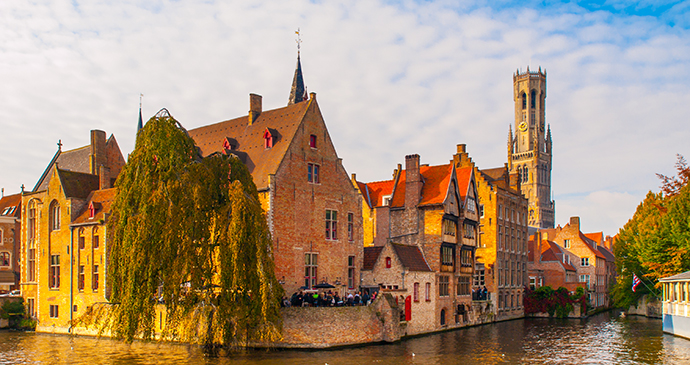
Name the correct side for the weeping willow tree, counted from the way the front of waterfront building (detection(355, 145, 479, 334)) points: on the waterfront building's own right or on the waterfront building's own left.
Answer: on the waterfront building's own right

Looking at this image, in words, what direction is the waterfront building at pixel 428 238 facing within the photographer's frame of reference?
facing the viewer and to the right of the viewer

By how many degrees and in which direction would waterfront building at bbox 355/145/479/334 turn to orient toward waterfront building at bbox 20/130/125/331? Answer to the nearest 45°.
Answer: approximately 135° to its right

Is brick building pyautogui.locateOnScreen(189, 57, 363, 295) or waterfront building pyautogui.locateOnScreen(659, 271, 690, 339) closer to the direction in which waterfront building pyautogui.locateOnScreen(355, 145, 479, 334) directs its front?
the waterfront building

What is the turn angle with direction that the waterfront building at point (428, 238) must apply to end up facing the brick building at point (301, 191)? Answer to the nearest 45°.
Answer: approximately 90° to its right
